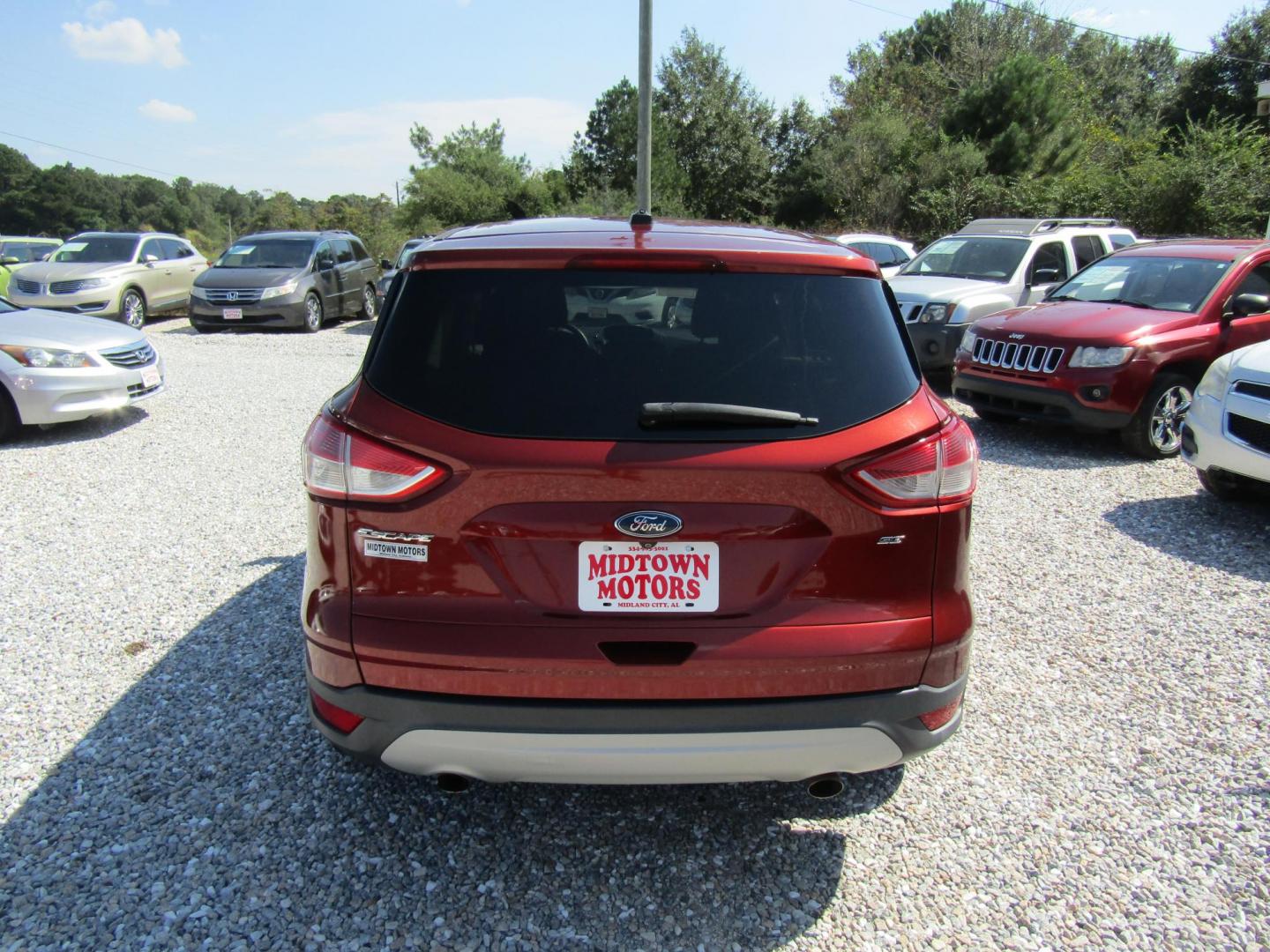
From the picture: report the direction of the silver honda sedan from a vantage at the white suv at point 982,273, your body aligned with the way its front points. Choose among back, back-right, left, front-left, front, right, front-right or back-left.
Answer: front

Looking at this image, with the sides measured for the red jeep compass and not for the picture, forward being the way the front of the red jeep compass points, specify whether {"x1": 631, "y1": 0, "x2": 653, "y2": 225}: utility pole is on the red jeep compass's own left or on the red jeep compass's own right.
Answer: on the red jeep compass's own right

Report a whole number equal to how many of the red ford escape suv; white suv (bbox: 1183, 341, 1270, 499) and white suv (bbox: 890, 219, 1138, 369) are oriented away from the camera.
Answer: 1

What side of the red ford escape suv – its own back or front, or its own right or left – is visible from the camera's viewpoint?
back

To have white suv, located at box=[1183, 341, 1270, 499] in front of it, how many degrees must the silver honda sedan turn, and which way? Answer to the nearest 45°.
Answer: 0° — it already faces it

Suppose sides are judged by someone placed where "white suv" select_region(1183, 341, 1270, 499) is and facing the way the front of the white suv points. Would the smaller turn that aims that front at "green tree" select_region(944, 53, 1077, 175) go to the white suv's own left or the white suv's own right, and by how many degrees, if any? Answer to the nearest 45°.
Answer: approximately 135° to the white suv's own right

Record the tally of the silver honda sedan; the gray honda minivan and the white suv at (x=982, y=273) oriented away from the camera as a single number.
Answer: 0

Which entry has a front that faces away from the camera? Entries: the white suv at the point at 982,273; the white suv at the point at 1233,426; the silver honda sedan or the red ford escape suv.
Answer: the red ford escape suv

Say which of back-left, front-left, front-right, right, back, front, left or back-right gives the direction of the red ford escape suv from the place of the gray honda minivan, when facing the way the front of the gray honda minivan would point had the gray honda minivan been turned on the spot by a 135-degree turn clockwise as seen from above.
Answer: back

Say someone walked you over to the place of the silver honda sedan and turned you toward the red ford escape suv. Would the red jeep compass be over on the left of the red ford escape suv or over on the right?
left

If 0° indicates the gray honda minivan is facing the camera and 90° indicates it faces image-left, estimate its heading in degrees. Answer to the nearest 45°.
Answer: approximately 45°

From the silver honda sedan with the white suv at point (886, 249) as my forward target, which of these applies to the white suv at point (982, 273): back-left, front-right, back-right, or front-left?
front-right

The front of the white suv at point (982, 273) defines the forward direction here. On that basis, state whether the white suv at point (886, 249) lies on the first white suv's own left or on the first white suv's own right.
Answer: on the first white suv's own right

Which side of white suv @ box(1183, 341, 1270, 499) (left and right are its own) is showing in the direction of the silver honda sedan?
front

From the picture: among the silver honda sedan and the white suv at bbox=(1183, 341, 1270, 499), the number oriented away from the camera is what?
0

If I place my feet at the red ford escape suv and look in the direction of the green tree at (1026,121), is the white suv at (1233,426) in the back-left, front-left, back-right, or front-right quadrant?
front-right
